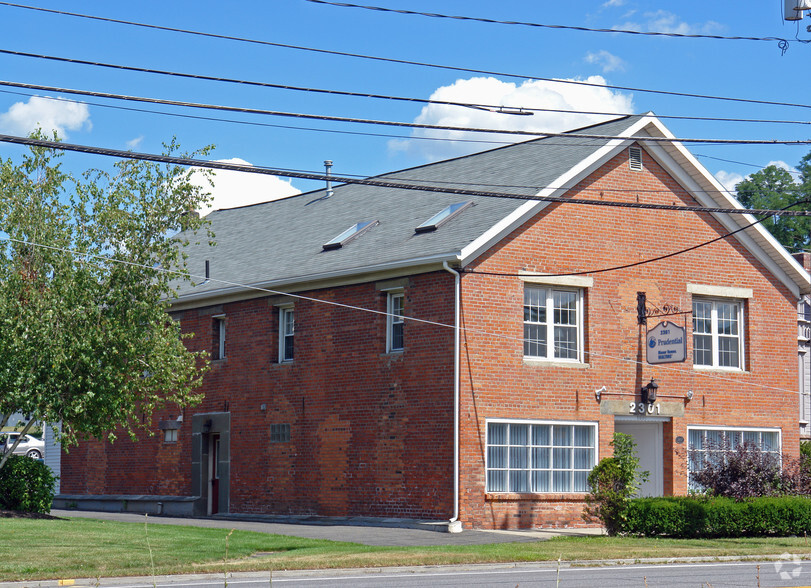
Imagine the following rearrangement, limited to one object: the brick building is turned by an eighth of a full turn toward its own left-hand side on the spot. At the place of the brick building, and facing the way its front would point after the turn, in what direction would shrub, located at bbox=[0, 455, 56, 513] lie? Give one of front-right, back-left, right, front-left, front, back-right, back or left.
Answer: back
